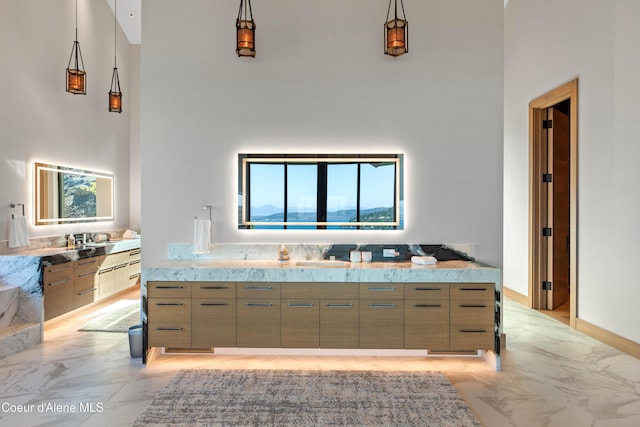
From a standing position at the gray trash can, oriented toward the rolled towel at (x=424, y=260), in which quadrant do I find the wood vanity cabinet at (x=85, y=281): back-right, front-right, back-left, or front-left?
back-left

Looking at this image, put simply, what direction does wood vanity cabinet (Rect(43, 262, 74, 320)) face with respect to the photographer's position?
facing the viewer and to the right of the viewer

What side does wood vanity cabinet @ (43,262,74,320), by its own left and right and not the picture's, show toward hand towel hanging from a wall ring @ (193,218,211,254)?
front

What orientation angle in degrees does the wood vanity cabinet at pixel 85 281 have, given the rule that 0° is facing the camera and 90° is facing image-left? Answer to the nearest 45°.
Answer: approximately 315°

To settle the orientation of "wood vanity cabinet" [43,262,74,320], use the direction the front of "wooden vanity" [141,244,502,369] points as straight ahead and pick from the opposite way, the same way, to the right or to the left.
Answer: to the left

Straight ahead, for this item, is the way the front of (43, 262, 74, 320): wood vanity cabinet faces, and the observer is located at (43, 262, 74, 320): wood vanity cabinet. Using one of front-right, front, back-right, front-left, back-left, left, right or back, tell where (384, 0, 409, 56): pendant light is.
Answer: front

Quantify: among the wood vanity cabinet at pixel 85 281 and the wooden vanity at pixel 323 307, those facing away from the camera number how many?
0

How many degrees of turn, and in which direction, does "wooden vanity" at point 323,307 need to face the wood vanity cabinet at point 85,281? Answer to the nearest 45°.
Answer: approximately 135° to its right

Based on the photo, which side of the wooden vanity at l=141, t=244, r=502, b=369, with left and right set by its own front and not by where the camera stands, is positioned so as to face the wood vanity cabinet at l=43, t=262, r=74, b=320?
right

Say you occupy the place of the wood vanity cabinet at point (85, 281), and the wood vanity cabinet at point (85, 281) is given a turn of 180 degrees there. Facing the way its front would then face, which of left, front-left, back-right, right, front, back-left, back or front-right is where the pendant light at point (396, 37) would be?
back

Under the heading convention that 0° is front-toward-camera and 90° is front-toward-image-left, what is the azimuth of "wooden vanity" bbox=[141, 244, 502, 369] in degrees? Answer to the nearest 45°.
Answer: approximately 0°

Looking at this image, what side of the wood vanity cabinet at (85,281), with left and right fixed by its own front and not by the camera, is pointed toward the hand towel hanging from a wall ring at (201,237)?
front

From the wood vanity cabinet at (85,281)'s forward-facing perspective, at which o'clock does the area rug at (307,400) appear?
The area rug is roughly at 1 o'clock from the wood vanity cabinet.

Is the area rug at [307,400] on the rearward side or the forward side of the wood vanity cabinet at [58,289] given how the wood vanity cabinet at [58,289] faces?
on the forward side
